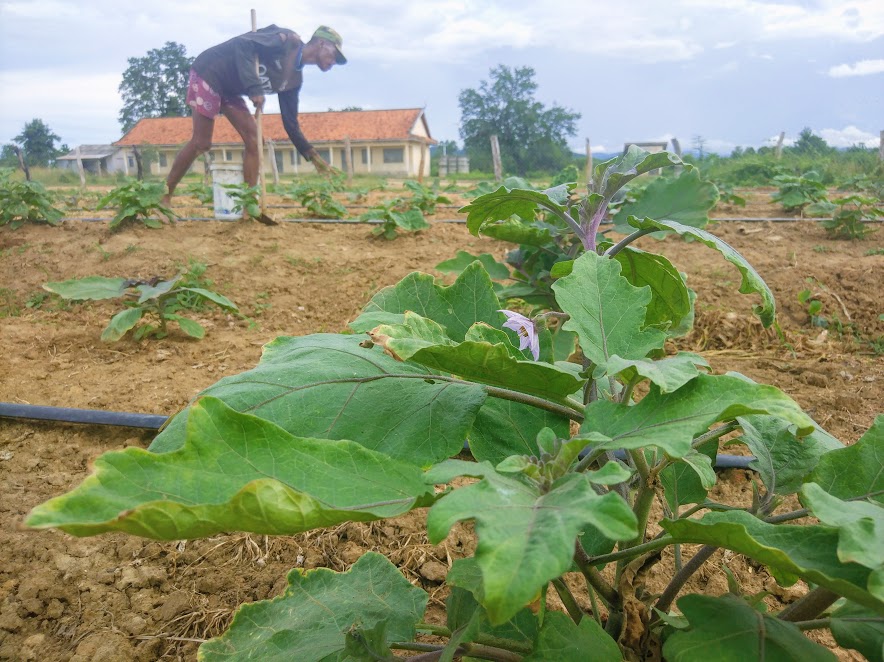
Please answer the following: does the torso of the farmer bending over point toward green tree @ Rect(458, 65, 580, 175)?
no

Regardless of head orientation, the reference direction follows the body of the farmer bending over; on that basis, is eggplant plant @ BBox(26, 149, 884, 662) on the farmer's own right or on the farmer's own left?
on the farmer's own right

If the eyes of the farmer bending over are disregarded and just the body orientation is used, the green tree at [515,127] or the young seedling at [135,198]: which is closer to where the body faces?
the green tree

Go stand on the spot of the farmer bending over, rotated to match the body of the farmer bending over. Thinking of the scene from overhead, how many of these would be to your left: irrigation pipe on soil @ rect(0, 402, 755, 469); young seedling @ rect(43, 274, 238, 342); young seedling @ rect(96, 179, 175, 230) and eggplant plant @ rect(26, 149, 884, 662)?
0

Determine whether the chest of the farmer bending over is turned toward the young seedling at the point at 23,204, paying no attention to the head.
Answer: no

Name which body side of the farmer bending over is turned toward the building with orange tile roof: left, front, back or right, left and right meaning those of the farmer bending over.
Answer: left

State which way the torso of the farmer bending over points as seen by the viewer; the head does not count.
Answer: to the viewer's right

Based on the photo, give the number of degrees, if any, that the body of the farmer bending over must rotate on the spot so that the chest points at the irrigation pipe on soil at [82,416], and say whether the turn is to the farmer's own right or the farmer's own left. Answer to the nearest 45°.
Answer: approximately 90° to the farmer's own right

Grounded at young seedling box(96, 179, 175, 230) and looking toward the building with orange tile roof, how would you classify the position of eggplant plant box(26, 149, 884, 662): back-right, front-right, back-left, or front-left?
back-right

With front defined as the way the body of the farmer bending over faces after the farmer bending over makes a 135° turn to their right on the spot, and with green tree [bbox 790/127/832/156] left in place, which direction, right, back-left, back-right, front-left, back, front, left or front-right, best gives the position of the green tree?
back
